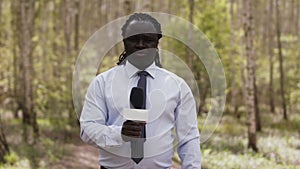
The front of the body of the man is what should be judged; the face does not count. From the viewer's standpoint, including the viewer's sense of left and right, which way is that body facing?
facing the viewer

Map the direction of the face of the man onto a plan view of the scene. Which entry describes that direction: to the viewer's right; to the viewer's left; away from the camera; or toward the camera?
toward the camera
